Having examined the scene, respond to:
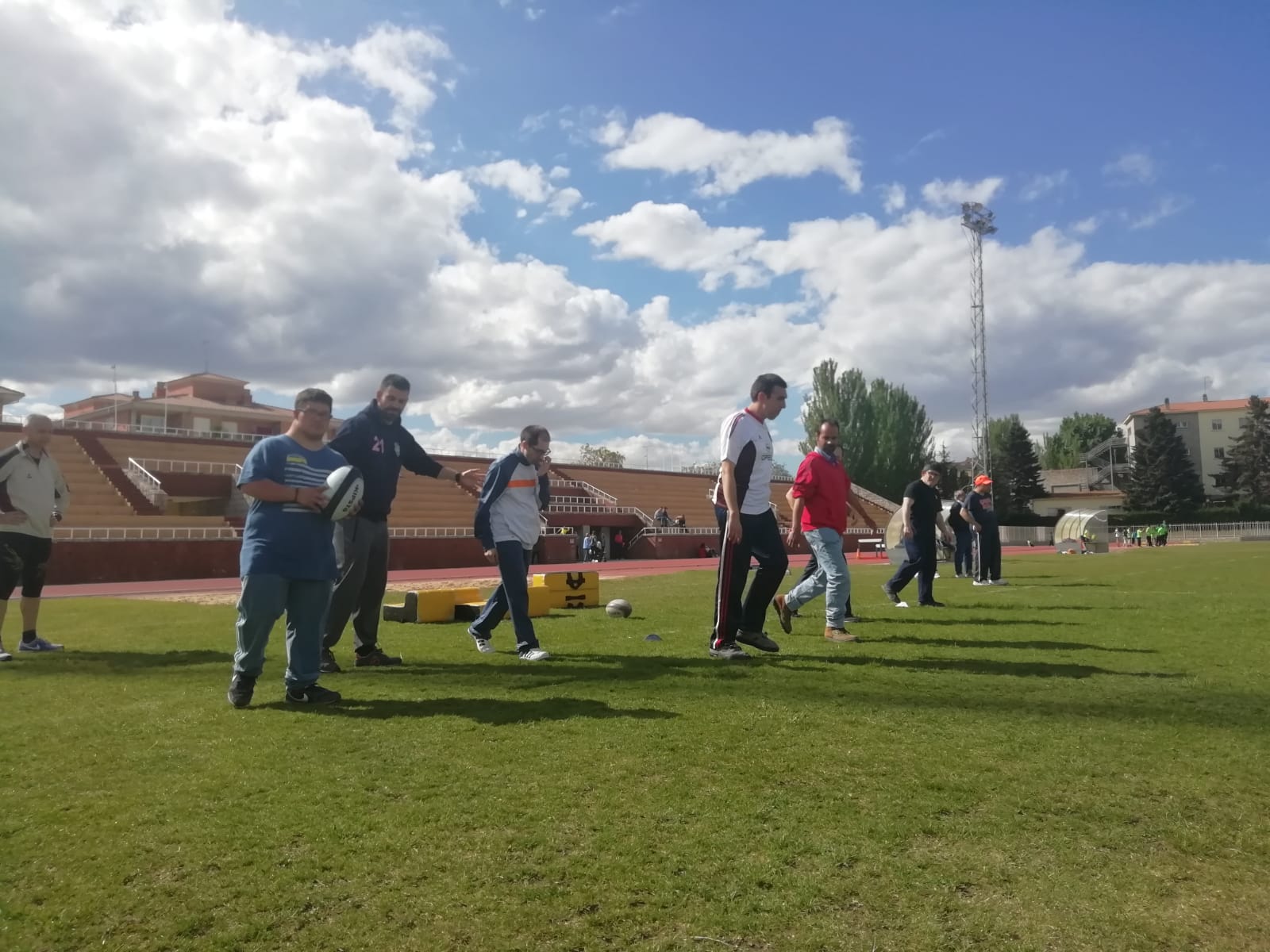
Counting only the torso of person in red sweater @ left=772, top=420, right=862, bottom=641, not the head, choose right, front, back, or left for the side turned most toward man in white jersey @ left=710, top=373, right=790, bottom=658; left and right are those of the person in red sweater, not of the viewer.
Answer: right

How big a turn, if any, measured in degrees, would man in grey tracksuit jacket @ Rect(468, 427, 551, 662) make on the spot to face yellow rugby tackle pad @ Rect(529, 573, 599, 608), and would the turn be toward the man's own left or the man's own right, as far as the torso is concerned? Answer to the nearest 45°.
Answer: approximately 135° to the man's own left

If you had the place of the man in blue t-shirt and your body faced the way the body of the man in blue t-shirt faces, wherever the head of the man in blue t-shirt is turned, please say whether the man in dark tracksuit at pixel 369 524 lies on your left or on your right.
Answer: on your left

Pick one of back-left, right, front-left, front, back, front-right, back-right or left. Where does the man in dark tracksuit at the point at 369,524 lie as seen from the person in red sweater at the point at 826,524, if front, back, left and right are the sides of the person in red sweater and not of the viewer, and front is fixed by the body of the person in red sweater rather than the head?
right

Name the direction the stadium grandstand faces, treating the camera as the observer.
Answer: facing the viewer and to the right of the viewer

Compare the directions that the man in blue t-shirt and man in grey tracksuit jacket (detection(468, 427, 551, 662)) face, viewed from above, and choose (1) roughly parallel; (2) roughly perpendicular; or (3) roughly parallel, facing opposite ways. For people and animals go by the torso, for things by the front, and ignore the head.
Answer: roughly parallel

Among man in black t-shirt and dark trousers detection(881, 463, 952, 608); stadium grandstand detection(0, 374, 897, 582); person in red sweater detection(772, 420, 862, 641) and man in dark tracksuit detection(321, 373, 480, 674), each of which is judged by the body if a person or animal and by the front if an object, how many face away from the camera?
0

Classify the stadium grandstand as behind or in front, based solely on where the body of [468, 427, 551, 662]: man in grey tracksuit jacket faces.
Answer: behind

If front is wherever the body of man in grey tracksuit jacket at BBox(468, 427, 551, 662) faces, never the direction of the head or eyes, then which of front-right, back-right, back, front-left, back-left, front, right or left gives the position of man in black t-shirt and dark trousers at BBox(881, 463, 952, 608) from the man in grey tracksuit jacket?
left

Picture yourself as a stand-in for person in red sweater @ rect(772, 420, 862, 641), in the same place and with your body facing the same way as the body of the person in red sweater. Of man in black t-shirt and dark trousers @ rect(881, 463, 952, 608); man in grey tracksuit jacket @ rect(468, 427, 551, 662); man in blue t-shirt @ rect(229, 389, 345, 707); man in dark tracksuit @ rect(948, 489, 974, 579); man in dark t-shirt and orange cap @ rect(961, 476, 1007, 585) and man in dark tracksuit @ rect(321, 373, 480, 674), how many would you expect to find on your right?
3

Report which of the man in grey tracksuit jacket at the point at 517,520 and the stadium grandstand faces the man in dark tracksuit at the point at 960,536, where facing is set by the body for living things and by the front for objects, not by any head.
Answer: the stadium grandstand
